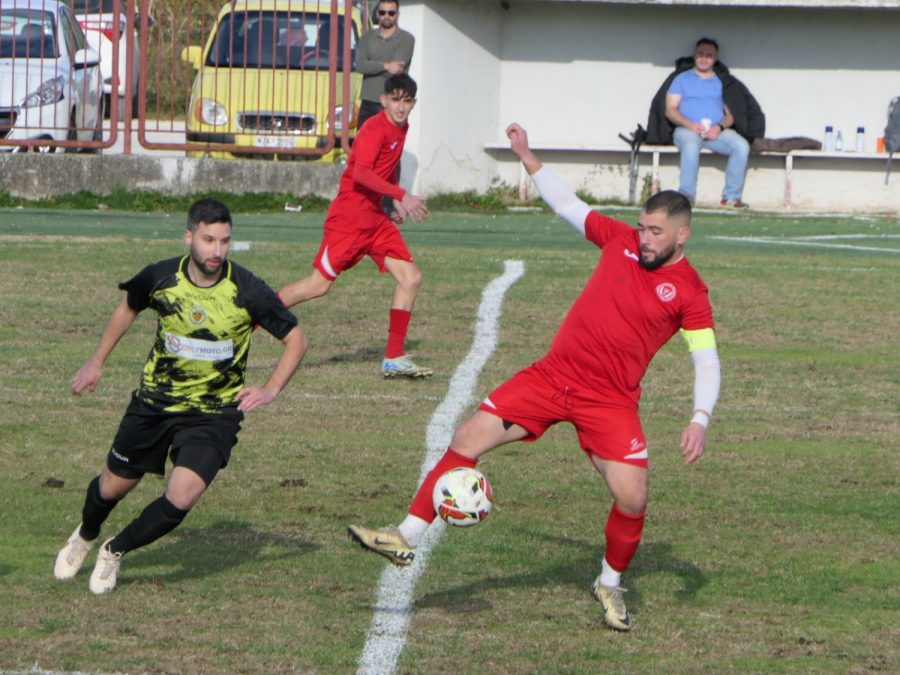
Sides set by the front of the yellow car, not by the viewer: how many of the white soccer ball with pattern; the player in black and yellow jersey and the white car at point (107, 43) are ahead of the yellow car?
2

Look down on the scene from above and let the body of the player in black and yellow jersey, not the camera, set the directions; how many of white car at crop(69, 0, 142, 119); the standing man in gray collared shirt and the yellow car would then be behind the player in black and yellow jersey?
3

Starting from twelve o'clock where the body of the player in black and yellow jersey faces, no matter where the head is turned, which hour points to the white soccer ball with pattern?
The white soccer ball with pattern is roughly at 10 o'clock from the player in black and yellow jersey.

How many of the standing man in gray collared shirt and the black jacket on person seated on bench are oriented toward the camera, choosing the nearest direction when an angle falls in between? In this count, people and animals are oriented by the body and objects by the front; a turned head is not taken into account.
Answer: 2

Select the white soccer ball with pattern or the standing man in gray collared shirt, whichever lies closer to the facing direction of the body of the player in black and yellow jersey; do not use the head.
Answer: the white soccer ball with pattern

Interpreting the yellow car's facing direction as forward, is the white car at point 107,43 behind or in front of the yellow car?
behind

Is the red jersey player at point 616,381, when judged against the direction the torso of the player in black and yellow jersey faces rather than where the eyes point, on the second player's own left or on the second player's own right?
on the second player's own left

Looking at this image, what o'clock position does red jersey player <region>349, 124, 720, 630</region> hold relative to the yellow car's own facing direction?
The red jersey player is roughly at 12 o'clock from the yellow car.

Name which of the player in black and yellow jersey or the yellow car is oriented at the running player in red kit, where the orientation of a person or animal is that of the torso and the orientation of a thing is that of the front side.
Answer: the yellow car

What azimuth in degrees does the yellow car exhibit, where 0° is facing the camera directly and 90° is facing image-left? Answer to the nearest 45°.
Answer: approximately 0°
